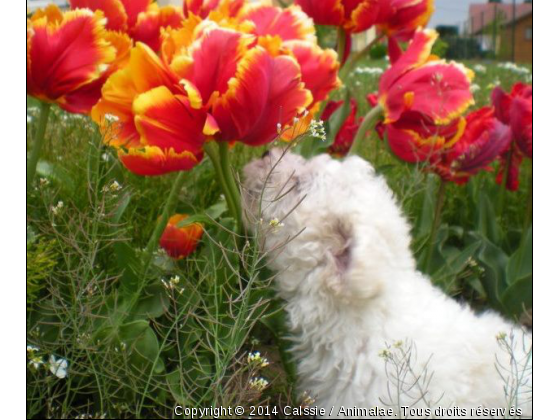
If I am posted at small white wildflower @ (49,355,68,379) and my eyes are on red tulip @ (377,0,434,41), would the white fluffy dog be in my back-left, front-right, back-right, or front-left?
front-right

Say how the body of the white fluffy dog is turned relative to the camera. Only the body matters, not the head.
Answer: to the viewer's left

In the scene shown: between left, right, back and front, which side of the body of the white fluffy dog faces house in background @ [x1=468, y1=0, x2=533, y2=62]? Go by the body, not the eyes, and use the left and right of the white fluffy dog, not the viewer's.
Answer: right

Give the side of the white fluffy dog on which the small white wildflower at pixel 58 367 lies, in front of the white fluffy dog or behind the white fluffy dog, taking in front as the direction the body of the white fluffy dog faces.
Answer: in front

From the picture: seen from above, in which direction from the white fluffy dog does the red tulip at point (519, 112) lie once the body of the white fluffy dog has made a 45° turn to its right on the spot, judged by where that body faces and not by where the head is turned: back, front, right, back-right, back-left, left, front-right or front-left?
right

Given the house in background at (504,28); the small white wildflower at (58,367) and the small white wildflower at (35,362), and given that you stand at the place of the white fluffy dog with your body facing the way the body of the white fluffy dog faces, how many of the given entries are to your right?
1
